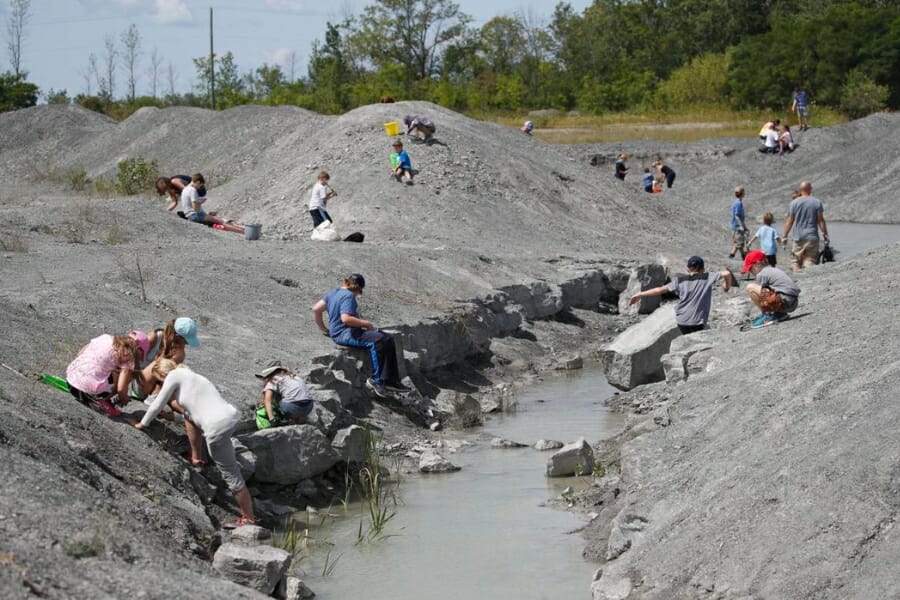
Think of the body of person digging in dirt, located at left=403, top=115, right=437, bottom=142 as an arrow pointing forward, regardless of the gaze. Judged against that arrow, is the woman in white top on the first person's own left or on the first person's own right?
on the first person's own left

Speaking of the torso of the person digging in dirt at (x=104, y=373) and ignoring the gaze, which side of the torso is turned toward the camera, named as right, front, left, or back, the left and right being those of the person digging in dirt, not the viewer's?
right

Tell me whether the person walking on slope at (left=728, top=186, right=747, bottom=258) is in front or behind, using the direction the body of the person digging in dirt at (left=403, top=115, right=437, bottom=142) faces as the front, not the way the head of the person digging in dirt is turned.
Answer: behind

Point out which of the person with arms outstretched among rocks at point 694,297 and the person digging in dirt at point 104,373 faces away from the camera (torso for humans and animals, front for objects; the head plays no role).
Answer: the person with arms outstretched among rocks

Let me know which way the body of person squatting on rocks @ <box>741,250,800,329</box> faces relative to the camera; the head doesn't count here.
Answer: to the viewer's left

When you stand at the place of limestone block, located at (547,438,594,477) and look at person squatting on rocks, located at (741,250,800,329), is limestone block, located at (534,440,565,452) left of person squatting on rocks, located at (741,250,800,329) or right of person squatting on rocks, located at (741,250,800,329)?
left

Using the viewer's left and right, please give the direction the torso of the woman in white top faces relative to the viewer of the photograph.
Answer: facing to the left of the viewer

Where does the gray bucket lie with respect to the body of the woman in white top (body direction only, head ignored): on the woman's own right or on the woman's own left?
on the woman's own right

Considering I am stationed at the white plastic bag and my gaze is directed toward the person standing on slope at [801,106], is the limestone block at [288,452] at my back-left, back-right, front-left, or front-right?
back-right

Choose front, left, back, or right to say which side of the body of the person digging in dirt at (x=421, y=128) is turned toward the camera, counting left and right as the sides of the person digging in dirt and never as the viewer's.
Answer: left
